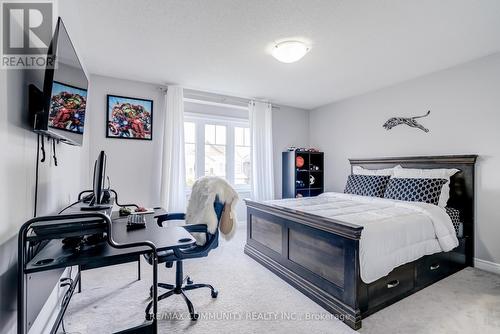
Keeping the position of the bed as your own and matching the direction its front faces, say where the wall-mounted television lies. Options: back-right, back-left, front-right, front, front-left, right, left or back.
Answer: front

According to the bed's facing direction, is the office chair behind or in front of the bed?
in front

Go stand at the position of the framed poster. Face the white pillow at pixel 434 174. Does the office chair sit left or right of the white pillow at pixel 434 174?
right

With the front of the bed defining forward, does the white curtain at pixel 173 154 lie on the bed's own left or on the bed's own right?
on the bed's own right

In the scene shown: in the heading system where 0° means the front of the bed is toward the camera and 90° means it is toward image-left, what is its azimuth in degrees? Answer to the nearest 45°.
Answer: approximately 45°

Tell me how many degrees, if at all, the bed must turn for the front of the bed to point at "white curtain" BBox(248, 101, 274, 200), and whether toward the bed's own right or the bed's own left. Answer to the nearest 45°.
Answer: approximately 90° to the bed's own right

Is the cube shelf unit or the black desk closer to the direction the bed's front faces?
the black desk

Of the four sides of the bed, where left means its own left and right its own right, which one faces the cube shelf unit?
right

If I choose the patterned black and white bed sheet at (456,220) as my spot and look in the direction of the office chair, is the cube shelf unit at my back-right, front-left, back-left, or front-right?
front-right

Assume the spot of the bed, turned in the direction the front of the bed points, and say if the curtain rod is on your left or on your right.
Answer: on your right

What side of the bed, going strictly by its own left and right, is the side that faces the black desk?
front

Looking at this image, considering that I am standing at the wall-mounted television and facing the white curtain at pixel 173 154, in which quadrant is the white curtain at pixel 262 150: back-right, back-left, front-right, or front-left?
front-right

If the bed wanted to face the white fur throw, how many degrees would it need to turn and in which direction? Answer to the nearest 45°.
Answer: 0° — it already faces it
